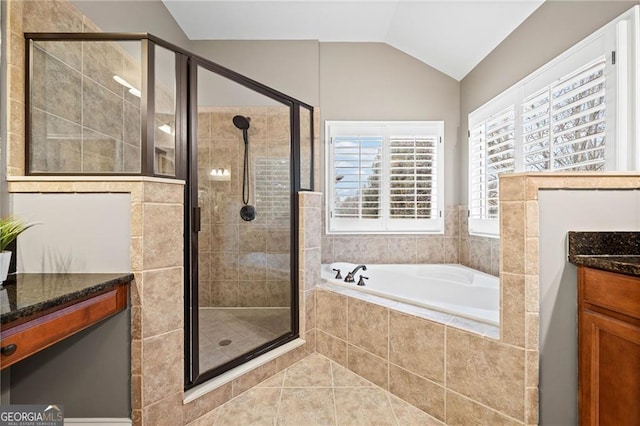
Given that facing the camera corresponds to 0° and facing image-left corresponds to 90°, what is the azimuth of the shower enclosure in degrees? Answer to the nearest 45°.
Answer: approximately 315°

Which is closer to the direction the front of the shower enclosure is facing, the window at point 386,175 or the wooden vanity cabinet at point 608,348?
the wooden vanity cabinet

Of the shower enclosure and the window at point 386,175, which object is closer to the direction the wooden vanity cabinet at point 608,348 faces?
the shower enclosure

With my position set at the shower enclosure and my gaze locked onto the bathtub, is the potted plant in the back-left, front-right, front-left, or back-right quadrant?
back-right

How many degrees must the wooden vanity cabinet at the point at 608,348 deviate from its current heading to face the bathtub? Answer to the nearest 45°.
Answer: approximately 90° to its right

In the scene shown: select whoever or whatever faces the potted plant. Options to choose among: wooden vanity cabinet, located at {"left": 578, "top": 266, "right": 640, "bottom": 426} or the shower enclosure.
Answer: the wooden vanity cabinet

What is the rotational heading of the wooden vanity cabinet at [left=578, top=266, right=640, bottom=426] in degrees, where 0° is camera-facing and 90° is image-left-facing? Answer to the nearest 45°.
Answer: approximately 45°

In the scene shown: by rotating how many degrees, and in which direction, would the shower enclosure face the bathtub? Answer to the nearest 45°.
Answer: approximately 45° to its left

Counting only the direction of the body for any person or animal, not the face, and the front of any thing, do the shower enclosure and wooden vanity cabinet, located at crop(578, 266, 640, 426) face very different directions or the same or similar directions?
very different directions

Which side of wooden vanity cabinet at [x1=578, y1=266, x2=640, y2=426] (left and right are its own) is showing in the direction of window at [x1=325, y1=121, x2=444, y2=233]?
right

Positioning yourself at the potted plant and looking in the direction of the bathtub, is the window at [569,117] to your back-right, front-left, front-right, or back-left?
front-right

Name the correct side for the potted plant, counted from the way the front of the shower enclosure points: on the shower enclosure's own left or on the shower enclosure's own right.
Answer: on the shower enclosure's own right

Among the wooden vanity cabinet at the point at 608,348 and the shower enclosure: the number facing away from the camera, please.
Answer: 0

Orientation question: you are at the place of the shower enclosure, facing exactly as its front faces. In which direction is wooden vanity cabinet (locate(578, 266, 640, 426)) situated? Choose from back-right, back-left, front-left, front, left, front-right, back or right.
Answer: front

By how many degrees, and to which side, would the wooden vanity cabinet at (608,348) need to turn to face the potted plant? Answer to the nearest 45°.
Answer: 0° — it already faces it

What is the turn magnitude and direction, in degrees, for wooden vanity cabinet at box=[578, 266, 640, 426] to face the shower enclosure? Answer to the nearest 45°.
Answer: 0° — it already faces it
